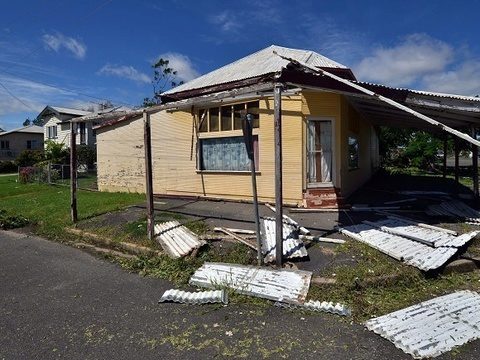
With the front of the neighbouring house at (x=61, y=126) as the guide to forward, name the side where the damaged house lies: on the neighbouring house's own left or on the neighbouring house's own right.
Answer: on the neighbouring house's own left

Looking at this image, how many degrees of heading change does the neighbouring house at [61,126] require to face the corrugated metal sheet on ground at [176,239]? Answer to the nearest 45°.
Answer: approximately 45° to its left

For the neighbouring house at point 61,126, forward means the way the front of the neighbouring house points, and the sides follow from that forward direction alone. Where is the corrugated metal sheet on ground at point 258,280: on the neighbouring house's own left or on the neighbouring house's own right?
on the neighbouring house's own left

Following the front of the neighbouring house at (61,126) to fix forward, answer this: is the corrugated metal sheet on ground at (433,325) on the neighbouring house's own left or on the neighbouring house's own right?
on the neighbouring house's own left

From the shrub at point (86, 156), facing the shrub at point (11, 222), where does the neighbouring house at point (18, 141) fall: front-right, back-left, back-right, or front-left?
back-right

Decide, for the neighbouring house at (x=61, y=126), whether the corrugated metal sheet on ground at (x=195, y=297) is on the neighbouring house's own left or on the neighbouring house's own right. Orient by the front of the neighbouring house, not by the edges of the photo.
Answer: on the neighbouring house's own left

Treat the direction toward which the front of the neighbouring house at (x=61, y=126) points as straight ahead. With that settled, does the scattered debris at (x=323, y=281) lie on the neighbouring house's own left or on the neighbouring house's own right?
on the neighbouring house's own left

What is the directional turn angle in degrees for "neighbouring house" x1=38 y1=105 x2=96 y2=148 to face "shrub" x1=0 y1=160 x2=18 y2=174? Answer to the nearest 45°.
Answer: approximately 45° to its right

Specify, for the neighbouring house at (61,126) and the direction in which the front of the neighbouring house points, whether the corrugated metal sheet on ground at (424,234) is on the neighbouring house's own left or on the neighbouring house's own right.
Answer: on the neighbouring house's own left

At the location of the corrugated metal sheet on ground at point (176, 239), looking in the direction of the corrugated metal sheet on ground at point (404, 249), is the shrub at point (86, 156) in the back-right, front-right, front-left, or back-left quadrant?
back-left

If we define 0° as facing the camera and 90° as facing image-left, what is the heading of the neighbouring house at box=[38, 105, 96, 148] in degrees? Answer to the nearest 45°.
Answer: approximately 45°

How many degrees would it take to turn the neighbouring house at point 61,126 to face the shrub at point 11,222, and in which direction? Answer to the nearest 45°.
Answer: approximately 45° to its left
